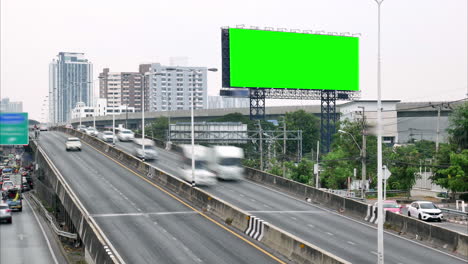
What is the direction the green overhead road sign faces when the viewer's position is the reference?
facing the viewer

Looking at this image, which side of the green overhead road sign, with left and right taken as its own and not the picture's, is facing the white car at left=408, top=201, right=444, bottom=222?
left

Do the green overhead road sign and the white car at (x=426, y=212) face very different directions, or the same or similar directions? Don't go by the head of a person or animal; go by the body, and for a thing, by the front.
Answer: same or similar directions

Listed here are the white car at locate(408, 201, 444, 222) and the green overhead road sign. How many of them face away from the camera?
0
